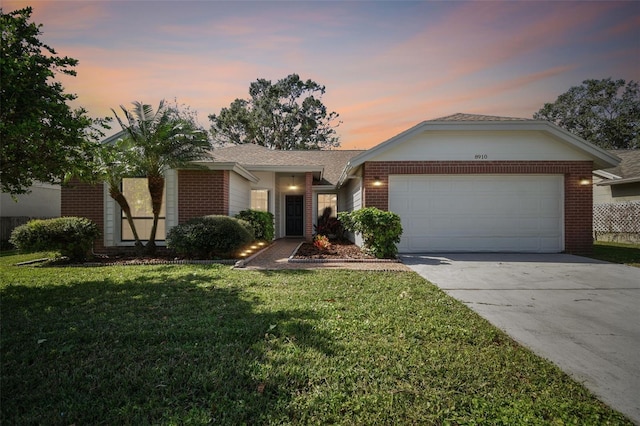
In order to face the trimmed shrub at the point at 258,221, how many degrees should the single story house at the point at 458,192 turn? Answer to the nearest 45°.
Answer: approximately 90° to its right

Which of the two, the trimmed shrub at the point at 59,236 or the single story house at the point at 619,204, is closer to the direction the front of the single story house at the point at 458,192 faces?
the trimmed shrub

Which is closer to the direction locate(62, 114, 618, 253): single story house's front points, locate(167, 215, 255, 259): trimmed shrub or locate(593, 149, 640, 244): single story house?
the trimmed shrub

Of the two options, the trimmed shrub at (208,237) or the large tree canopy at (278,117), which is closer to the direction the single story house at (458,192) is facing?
the trimmed shrub

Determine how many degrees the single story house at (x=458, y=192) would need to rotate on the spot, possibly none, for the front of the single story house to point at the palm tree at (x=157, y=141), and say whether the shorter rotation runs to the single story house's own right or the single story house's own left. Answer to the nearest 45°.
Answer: approximately 90° to the single story house's own right

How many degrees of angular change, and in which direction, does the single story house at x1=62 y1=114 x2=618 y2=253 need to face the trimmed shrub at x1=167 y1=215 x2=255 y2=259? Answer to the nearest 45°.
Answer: approximately 90° to its right

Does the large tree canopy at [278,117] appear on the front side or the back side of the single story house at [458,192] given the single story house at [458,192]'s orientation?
on the back side

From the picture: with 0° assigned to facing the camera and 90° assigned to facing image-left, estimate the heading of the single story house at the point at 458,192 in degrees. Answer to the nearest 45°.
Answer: approximately 0°

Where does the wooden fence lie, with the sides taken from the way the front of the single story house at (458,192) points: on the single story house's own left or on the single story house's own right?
on the single story house's own left

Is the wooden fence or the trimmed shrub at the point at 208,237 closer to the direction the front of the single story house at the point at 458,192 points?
the trimmed shrub

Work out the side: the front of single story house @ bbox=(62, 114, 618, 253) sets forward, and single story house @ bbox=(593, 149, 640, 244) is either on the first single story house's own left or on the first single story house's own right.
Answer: on the first single story house's own left
